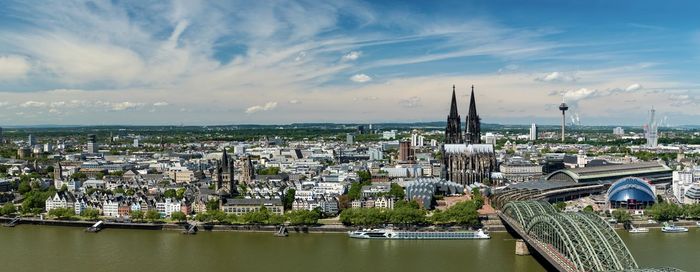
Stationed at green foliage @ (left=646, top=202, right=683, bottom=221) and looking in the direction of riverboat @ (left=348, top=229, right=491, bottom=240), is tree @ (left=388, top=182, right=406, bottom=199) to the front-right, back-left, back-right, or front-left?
front-right

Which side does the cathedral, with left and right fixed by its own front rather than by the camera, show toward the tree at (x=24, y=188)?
left

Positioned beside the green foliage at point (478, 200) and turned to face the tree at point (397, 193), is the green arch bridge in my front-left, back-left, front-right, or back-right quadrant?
back-left

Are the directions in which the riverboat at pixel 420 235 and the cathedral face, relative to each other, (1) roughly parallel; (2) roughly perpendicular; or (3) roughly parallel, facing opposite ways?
roughly perpendicular

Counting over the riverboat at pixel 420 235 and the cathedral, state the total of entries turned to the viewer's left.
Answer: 1

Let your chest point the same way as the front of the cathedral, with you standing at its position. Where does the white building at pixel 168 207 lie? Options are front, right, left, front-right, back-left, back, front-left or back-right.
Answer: back-left

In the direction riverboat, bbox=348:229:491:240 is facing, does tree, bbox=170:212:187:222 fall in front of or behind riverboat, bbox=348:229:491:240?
in front

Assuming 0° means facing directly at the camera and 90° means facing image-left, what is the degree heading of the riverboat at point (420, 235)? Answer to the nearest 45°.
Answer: approximately 90°

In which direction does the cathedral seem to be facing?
away from the camera

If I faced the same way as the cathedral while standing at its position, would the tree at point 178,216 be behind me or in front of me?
behind

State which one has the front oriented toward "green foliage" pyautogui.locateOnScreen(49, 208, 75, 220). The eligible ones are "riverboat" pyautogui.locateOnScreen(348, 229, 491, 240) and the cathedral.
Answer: the riverboat

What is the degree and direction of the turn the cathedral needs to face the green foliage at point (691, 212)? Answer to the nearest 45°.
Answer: approximately 135° to its right

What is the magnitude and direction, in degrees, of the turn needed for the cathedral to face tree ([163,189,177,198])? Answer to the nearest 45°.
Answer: approximately 135° to its left

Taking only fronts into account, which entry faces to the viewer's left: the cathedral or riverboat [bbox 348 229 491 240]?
the riverboat

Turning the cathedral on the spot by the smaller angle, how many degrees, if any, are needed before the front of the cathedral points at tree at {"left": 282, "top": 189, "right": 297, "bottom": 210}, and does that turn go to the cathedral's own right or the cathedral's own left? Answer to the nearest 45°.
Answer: approximately 135° to the cathedral's own left
